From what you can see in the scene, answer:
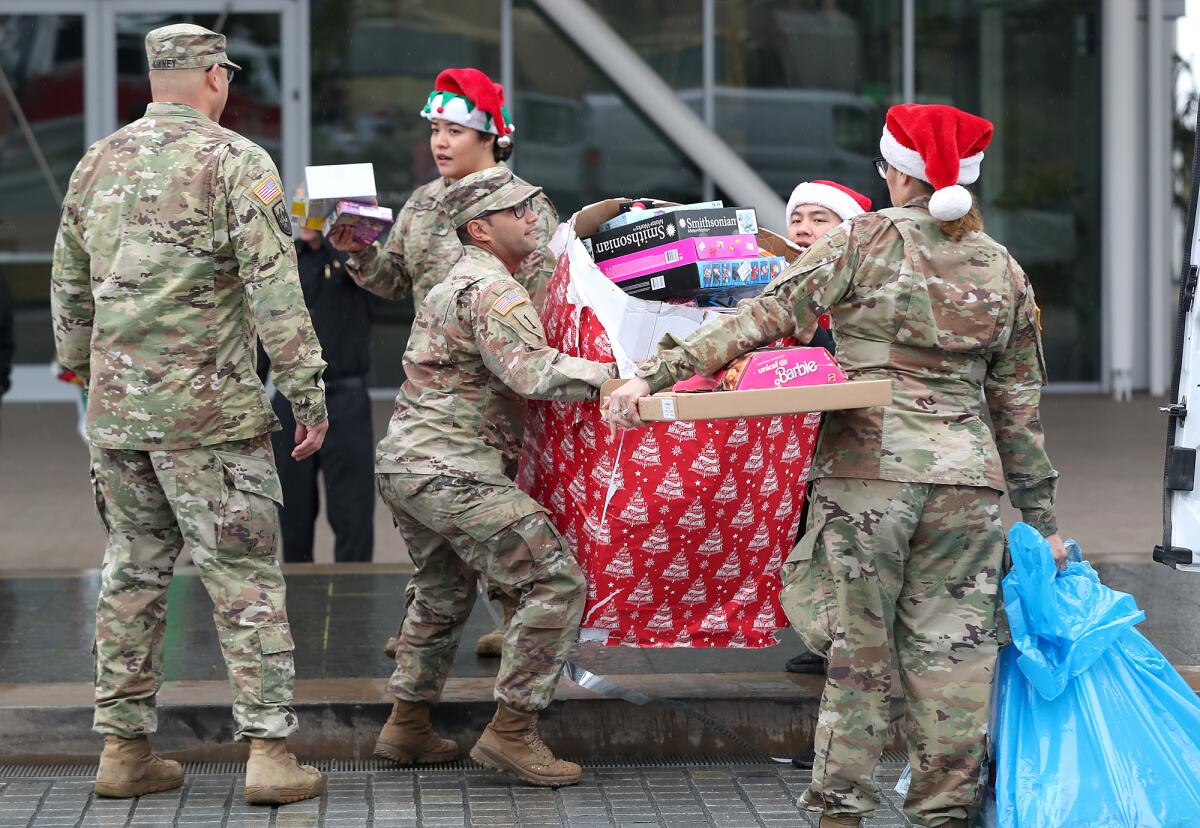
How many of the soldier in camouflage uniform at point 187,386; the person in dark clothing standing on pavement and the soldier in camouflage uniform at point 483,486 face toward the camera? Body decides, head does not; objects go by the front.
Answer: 1

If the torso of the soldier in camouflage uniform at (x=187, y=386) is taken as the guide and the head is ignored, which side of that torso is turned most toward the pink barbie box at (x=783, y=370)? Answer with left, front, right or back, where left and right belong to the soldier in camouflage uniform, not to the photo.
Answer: right

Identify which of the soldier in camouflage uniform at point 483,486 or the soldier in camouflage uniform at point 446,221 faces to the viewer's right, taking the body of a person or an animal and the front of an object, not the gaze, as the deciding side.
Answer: the soldier in camouflage uniform at point 483,486

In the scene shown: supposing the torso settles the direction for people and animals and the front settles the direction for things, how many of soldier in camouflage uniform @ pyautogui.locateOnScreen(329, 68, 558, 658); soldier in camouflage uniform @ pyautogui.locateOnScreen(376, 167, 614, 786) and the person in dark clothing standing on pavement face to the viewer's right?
1

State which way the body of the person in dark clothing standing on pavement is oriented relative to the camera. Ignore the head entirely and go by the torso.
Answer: toward the camera

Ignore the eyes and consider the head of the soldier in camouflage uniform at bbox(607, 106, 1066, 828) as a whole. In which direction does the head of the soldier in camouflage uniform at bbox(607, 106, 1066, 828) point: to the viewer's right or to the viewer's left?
to the viewer's left

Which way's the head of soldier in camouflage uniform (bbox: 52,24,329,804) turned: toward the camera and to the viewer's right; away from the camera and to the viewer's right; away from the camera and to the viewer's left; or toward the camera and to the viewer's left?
away from the camera and to the viewer's right

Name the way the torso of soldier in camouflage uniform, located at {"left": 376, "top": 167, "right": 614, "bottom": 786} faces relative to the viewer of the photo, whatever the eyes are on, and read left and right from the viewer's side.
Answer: facing to the right of the viewer

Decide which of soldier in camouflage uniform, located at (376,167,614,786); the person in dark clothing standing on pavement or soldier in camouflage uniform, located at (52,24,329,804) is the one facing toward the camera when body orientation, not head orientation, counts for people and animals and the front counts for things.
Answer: the person in dark clothing standing on pavement

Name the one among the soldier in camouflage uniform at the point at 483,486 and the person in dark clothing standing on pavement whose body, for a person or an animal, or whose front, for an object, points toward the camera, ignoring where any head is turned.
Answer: the person in dark clothing standing on pavement

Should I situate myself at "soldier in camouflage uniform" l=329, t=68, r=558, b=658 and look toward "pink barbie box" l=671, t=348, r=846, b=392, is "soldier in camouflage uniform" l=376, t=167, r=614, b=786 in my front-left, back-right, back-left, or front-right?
front-right

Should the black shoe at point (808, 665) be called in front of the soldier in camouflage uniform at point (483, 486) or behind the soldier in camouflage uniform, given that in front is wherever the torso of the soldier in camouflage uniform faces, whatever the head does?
in front

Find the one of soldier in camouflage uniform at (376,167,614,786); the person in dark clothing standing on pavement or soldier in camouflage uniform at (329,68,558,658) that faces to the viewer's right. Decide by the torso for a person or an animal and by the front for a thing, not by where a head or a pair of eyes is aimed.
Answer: soldier in camouflage uniform at (376,167,614,786)

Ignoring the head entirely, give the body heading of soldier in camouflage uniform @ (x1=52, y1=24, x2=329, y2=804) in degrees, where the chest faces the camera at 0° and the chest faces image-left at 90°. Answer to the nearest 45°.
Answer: approximately 225°

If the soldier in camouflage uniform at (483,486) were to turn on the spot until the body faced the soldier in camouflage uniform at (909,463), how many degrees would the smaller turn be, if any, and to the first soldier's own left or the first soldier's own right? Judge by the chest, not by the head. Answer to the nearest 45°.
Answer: approximately 45° to the first soldier's own right

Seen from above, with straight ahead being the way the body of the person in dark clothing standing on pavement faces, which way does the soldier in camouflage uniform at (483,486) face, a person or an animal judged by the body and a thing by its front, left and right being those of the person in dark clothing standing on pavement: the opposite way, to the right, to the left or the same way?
to the left
